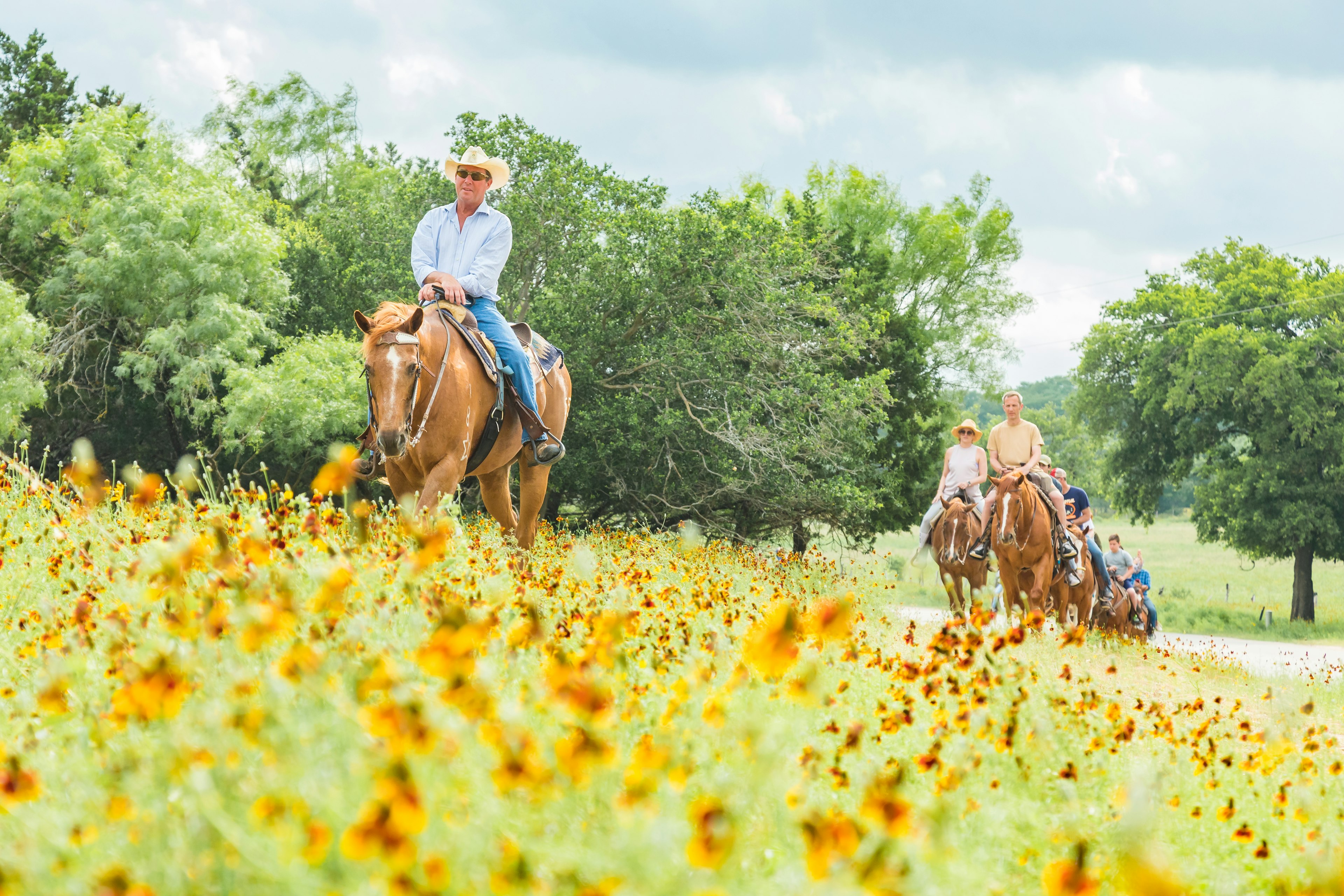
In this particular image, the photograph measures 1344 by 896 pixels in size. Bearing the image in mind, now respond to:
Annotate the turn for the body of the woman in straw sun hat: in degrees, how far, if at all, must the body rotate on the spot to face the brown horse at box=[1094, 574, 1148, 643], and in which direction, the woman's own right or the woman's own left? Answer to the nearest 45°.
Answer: approximately 135° to the woman's own left

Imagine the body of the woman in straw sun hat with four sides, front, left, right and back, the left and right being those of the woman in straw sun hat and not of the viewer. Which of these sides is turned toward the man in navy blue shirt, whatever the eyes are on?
left

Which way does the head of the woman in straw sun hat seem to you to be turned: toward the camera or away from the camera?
toward the camera

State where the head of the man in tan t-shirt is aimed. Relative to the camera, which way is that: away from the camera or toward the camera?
toward the camera

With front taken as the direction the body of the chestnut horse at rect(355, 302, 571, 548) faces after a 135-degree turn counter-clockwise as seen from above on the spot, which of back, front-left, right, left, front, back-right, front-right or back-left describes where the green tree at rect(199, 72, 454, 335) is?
left

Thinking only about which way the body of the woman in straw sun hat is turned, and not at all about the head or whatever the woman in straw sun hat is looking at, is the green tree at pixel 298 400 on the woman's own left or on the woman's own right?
on the woman's own right

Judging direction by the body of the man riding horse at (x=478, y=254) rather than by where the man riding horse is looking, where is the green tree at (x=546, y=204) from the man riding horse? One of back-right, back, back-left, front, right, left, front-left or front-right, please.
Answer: back-right

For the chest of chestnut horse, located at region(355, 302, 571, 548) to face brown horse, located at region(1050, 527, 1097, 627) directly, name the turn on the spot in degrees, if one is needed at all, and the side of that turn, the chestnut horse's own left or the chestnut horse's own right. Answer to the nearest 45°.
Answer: approximately 180°

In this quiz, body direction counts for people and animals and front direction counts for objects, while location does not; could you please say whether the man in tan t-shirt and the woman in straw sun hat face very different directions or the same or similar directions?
same or similar directions

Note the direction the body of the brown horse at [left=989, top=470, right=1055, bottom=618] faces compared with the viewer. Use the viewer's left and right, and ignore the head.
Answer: facing the viewer

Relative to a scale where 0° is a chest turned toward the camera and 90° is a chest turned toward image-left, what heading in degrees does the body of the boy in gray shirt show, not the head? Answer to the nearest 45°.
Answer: approximately 45°

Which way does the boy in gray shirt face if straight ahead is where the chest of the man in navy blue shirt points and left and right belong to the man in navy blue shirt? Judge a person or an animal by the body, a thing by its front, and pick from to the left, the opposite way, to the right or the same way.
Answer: the same way

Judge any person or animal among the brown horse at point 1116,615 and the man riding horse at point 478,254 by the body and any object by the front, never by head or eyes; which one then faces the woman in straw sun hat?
the brown horse

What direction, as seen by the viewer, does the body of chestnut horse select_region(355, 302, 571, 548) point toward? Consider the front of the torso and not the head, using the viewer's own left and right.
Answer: facing the viewer and to the left of the viewer

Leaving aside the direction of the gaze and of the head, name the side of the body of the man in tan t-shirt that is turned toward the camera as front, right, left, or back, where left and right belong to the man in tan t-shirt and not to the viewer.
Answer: front
